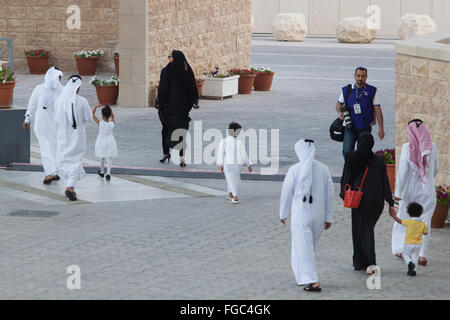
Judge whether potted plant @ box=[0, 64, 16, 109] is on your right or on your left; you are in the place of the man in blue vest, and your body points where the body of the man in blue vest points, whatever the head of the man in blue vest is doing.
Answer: on your right

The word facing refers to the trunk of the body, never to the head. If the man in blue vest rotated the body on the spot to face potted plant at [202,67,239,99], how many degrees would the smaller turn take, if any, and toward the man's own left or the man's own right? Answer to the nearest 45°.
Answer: approximately 180°

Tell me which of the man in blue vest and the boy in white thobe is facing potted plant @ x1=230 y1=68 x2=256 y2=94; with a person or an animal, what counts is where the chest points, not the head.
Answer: the boy in white thobe

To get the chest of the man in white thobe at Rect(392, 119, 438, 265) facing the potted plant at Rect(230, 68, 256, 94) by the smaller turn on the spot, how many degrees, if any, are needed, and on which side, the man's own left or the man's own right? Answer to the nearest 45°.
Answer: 0° — they already face it

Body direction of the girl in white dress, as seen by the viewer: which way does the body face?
away from the camera

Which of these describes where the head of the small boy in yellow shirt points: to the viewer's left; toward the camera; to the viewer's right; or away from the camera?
away from the camera

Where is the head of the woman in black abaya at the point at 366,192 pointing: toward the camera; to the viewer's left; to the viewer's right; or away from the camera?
away from the camera

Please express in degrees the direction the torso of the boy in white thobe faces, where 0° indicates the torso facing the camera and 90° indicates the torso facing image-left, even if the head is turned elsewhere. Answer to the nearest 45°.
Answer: approximately 180°

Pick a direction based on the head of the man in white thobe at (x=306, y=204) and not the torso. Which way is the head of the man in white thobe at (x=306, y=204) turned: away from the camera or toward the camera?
away from the camera

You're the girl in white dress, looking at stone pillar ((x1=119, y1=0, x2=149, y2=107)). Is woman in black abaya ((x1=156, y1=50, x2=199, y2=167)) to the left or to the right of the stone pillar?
right

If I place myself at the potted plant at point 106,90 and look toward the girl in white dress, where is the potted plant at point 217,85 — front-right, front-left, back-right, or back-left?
back-left

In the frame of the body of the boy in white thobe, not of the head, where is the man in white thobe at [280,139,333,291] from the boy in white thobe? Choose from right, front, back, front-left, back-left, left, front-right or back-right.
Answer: back
